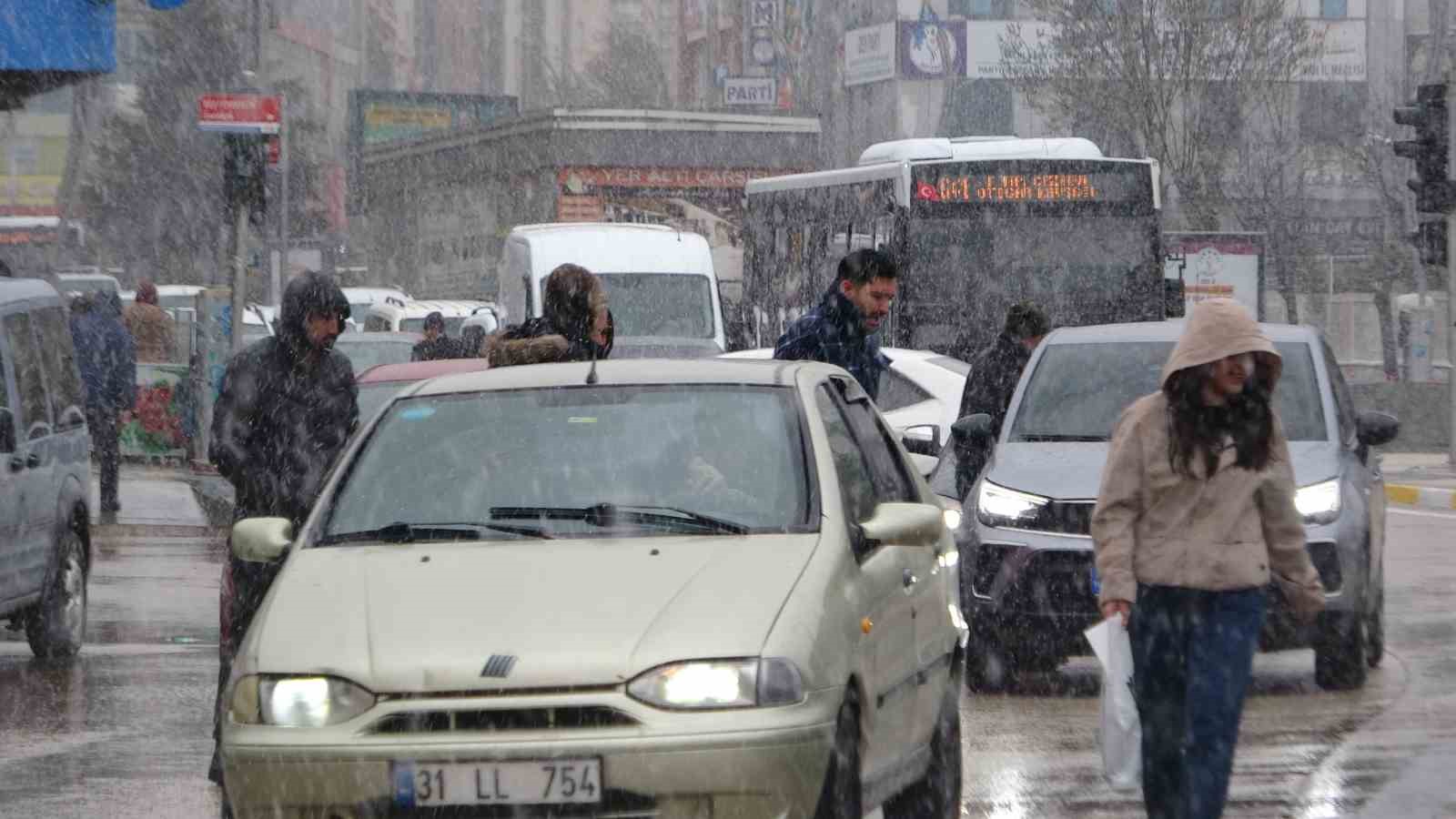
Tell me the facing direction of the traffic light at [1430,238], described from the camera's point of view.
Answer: facing to the left of the viewer

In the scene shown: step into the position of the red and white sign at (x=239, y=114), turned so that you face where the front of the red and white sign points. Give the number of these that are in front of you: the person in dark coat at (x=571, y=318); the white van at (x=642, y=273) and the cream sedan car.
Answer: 2

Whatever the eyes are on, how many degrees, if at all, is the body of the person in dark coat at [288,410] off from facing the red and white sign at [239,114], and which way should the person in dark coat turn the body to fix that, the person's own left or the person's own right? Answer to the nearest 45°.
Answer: approximately 135° to the person's own left

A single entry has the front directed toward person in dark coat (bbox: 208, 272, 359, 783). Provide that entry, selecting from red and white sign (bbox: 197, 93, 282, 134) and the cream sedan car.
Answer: the red and white sign

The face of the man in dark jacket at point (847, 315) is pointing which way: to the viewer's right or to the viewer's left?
to the viewer's right

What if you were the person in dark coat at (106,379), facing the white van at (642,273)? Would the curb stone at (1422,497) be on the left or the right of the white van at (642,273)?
right

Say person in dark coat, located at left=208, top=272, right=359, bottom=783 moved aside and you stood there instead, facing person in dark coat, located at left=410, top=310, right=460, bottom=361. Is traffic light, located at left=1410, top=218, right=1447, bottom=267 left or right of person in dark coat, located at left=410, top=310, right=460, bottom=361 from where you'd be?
right
